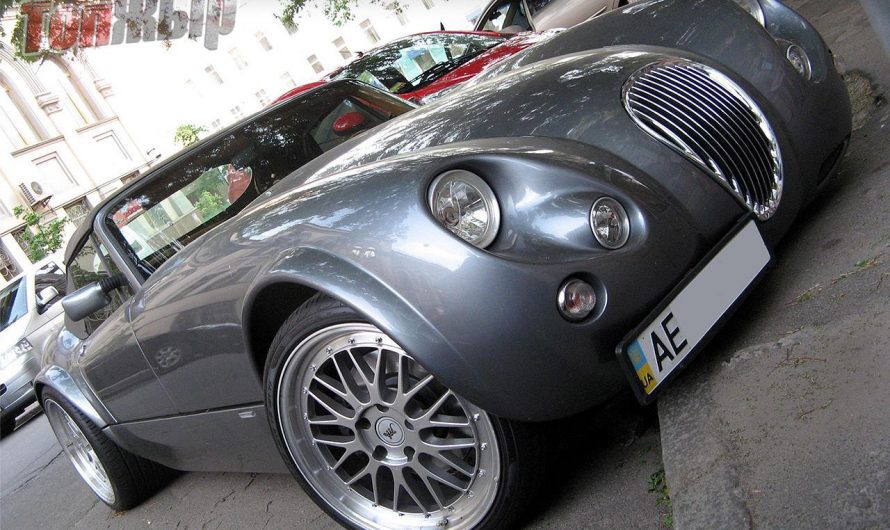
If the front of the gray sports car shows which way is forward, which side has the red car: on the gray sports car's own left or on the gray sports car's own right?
on the gray sports car's own left

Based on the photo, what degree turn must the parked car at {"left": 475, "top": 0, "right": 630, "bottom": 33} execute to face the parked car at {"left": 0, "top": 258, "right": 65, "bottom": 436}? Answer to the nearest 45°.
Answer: approximately 135° to its right

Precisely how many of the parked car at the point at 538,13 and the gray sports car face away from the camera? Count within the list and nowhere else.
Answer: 0

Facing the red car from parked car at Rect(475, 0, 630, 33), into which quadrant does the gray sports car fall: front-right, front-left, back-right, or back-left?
front-left

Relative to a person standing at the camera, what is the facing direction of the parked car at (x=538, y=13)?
facing the viewer and to the right of the viewer

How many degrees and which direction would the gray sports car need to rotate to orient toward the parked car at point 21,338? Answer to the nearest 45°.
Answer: approximately 180°

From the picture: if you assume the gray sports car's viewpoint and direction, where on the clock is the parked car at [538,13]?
The parked car is roughly at 8 o'clock from the gray sports car.

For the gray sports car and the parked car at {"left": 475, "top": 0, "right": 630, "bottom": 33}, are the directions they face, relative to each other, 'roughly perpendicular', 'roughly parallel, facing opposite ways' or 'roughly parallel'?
roughly parallel

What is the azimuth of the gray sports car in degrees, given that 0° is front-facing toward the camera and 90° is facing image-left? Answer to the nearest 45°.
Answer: approximately 315°

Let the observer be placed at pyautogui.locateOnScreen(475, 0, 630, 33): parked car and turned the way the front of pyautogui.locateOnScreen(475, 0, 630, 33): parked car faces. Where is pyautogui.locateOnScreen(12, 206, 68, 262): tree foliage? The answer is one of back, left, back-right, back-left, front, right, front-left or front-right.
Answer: back

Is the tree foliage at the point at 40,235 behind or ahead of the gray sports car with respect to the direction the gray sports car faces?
behind

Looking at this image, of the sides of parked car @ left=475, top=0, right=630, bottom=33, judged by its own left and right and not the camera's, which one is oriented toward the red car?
right
